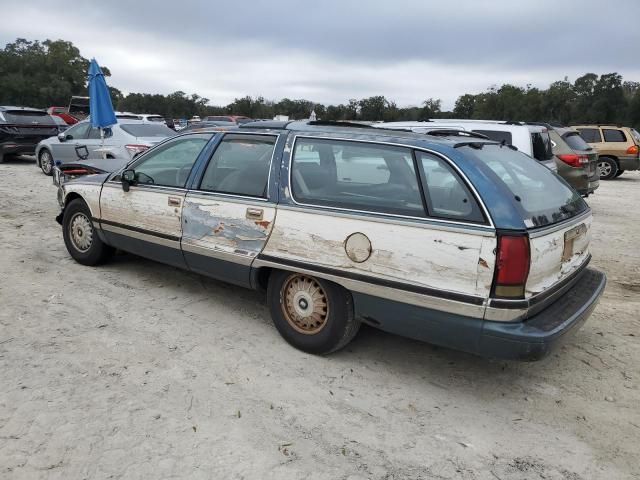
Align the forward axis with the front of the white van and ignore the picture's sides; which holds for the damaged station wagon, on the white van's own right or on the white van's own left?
on the white van's own left

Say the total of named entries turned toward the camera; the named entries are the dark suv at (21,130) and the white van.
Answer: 0

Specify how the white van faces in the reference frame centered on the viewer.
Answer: facing away from the viewer and to the left of the viewer

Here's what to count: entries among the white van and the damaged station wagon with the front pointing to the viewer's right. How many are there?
0

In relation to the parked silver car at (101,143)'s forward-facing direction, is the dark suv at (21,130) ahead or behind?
ahead

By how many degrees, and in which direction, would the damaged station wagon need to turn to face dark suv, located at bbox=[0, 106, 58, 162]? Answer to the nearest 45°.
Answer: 0° — it already faces it

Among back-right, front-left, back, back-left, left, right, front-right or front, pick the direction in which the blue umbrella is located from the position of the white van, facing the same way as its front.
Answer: front-left

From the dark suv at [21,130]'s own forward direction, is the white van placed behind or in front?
behind

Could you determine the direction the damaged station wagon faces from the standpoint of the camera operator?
facing away from the viewer and to the left of the viewer

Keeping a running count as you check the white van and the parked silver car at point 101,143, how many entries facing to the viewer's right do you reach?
0

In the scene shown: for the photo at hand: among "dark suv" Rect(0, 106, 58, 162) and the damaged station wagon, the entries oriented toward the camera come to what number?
0

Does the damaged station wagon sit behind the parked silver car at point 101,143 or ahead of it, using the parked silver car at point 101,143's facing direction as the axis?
behind

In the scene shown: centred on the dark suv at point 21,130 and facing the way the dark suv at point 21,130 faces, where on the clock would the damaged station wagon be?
The damaged station wagon is roughly at 7 o'clock from the dark suv.

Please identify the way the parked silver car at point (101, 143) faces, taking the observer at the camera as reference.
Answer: facing away from the viewer and to the left of the viewer
